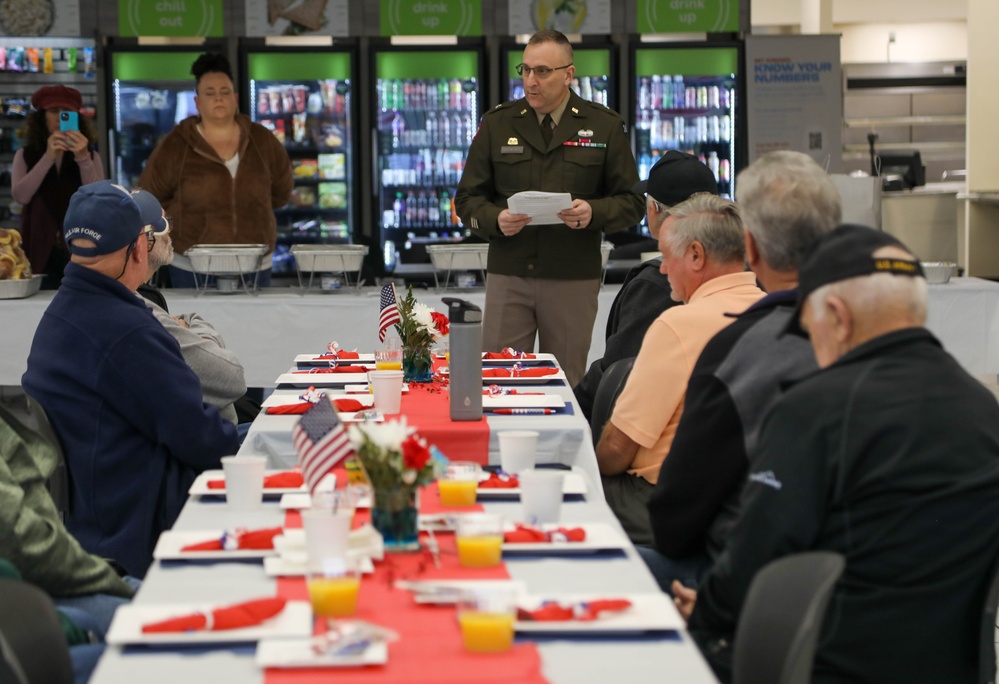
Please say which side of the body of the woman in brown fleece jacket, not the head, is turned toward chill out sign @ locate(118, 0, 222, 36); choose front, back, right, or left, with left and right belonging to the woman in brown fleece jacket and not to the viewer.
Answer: back

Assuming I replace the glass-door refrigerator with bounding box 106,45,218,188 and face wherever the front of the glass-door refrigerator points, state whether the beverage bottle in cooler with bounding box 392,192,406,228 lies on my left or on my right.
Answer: on my left

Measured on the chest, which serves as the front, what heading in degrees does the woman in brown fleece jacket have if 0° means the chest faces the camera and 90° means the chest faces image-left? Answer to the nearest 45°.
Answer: approximately 0°

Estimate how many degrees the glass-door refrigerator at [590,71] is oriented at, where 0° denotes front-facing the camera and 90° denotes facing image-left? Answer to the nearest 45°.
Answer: approximately 0°

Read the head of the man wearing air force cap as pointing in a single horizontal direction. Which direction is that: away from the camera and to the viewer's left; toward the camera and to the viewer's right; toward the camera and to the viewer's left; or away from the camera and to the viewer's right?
away from the camera and to the viewer's right

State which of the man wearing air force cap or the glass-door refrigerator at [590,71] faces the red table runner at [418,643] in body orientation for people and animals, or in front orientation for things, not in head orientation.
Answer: the glass-door refrigerator

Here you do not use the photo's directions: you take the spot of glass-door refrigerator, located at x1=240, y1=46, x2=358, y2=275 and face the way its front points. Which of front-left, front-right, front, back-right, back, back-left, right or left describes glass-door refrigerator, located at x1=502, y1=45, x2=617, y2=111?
left

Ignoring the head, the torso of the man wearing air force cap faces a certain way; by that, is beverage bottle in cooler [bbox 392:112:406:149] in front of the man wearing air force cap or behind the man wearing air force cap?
in front

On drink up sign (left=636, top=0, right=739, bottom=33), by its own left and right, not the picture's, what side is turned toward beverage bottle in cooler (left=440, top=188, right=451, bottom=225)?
right

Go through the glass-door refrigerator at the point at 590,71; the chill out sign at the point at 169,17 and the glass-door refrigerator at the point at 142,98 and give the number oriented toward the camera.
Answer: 3

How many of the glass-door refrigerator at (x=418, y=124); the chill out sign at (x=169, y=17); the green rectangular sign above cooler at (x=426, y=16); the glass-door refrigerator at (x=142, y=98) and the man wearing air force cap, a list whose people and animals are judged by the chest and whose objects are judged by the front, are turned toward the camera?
4

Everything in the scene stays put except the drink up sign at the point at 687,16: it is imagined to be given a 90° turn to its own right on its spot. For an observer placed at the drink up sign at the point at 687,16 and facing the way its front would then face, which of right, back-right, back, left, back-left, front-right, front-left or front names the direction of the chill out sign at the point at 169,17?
front

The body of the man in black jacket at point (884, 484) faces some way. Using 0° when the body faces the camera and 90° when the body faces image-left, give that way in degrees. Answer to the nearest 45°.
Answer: approximately 135°
